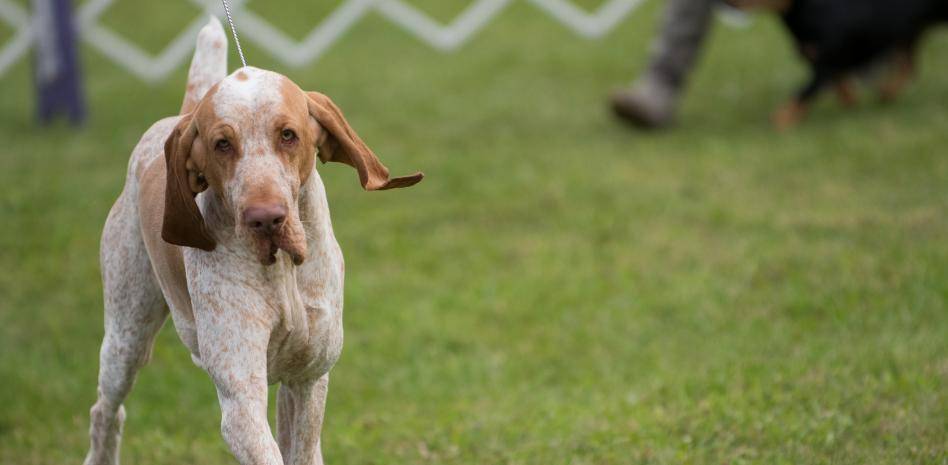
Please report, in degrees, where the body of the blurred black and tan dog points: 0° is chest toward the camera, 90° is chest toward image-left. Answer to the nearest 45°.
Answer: approximately 90°

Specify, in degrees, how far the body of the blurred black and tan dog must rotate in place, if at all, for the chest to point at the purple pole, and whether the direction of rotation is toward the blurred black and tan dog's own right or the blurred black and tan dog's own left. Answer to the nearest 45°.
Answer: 0° — it already faces it

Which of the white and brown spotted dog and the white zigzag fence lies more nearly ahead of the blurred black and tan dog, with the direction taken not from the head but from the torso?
the white zigzag fence

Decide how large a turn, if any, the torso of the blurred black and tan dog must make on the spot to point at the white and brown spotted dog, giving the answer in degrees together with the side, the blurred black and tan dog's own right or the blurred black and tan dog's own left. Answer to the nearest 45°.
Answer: approximately 90° to the blurred black and tan dog's own left

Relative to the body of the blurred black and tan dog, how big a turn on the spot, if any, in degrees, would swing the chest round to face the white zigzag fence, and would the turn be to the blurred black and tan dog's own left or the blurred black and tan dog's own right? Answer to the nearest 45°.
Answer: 0° — it already faces it

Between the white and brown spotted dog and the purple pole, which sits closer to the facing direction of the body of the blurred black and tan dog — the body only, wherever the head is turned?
the purple pole
